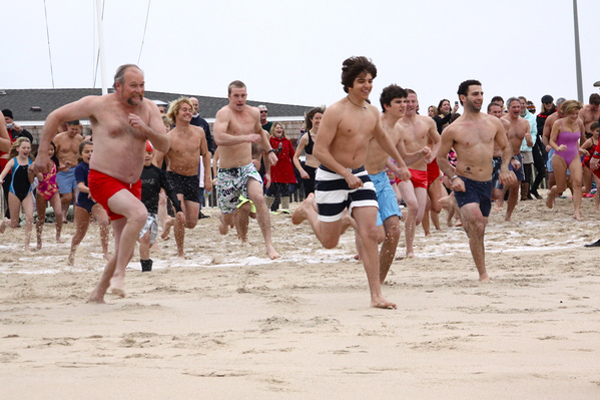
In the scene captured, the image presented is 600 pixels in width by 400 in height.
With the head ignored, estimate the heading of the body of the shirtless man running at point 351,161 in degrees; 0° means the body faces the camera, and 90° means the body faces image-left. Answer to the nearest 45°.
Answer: approximately 315°

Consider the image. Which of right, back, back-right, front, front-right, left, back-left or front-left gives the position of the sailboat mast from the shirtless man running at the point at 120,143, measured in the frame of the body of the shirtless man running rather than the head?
back-left

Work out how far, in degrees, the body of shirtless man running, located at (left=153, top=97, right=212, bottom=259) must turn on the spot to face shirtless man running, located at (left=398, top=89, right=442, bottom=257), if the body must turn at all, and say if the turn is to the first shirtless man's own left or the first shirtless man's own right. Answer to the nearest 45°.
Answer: approximately 45° to the first shirtless man's own left

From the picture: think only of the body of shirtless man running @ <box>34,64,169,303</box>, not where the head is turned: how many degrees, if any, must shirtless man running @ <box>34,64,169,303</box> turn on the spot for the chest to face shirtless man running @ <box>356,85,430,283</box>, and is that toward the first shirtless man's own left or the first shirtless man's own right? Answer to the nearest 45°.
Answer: approximately 90° to the first shirtless man's own left

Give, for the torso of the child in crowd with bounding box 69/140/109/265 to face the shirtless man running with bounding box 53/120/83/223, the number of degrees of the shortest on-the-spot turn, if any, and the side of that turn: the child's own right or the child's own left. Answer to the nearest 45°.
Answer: approximately 135° to the child's own left

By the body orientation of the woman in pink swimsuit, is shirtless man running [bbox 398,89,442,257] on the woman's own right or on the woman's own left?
on the woman's own right

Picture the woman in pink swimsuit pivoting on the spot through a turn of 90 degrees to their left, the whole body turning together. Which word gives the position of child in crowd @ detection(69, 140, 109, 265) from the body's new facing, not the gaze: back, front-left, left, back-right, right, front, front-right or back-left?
back

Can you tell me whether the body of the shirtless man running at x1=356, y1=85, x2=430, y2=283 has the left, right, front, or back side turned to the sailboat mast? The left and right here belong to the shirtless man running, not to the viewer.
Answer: back
